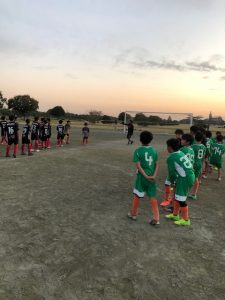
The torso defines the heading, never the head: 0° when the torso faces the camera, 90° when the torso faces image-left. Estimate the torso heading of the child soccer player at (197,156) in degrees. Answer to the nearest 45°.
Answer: approximately 135°

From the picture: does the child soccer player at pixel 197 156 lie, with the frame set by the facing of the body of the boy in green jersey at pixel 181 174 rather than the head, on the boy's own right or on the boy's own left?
on the boy's own right

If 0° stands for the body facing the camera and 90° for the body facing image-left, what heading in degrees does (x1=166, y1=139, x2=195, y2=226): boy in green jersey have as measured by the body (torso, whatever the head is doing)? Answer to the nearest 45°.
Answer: approximately 135°

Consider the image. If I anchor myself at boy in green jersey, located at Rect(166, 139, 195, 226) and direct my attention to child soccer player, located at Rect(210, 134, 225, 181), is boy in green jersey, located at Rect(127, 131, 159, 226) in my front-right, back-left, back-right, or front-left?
back-left

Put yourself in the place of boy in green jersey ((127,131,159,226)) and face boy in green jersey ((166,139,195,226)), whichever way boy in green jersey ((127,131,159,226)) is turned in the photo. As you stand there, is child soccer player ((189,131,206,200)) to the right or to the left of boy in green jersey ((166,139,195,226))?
left

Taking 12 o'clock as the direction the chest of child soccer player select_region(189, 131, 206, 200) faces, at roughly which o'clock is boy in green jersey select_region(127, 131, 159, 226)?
The boy in green jersey is roughly at 8 o'clock from the child soccer player.
